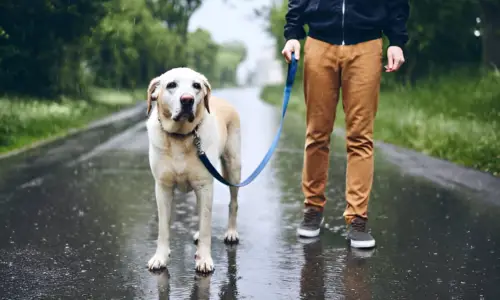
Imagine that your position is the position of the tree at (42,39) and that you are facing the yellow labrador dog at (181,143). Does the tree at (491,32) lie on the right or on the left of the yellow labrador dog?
left

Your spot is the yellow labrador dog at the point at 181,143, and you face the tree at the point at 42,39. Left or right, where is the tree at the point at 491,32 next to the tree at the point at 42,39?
right

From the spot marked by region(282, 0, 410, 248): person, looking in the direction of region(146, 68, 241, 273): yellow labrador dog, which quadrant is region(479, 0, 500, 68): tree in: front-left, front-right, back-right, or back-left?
back-right

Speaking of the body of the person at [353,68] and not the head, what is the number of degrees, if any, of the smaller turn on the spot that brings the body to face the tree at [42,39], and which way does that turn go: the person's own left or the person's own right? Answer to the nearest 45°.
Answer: approximately 135° to the person's own right

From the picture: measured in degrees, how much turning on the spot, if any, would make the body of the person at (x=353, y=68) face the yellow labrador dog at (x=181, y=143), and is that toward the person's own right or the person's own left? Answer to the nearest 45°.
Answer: approximately 45° to the person's own right

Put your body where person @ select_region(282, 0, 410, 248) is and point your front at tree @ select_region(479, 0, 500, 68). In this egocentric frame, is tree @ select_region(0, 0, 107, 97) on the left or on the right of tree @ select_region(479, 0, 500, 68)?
left

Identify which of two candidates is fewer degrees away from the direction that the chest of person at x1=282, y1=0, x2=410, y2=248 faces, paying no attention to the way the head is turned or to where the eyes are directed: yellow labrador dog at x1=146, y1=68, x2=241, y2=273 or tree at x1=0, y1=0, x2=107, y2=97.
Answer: the yellow labrador dog

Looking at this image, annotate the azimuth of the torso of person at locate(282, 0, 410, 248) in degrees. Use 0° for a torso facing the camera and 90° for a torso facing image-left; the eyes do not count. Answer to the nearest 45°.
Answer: approximately 0°

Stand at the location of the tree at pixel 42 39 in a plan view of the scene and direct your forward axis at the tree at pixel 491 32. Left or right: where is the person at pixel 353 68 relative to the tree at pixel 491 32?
right

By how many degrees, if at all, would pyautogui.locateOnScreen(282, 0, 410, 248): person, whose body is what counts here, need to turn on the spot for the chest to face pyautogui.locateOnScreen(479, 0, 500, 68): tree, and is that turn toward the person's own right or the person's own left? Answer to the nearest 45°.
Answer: approximately 180°
